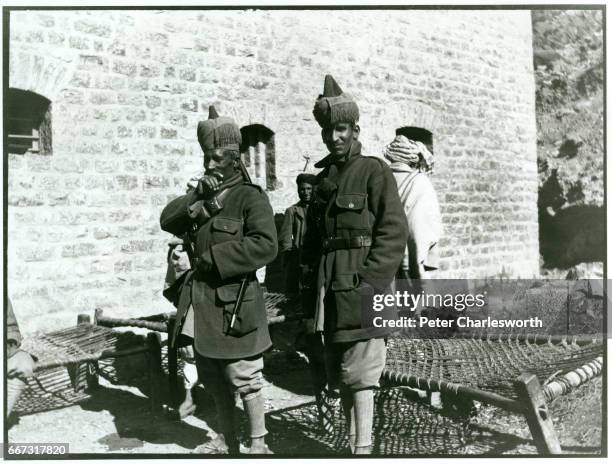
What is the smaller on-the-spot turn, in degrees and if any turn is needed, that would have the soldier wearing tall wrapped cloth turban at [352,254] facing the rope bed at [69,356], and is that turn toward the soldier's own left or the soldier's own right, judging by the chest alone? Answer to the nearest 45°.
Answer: approximately 90° to the soldier's own right

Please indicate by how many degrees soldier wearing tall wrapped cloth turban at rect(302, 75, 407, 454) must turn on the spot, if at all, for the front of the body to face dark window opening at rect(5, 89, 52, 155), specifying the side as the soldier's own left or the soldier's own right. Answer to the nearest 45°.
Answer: approximately 90° to the soldier's own right

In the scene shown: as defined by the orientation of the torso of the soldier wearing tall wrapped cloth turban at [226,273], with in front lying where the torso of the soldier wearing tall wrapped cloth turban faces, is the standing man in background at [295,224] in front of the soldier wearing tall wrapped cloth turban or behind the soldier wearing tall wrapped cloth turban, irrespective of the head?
behind

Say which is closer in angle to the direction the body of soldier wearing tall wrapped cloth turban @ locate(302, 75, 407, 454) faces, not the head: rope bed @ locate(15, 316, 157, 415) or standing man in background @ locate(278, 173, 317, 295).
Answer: the rope bed

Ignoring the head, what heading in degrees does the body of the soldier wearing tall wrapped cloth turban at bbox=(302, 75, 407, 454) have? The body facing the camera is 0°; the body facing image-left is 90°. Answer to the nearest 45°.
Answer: approximately 45°

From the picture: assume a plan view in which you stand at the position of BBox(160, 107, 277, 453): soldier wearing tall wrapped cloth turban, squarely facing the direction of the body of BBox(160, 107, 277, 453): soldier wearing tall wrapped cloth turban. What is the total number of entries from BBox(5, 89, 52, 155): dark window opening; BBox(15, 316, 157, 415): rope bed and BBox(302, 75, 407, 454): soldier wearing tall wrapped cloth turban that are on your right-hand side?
2

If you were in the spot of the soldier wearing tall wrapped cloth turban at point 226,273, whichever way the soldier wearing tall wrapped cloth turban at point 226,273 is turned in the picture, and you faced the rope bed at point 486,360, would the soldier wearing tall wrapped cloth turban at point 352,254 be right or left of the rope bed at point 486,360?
right

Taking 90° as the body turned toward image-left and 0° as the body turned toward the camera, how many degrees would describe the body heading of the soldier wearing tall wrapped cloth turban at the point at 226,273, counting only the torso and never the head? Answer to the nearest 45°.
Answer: approximately 45°
